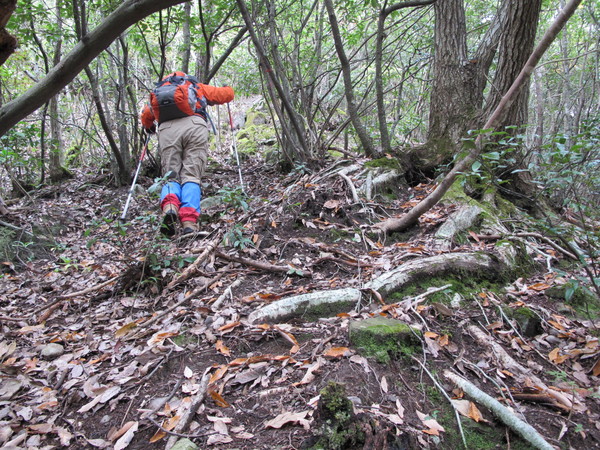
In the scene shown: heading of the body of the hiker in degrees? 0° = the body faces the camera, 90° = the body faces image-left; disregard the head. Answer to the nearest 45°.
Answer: approximately 180°

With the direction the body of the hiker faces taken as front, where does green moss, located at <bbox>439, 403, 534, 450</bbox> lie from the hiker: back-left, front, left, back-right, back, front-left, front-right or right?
back

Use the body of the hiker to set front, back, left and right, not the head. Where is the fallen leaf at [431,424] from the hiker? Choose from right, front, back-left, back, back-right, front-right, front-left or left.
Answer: back

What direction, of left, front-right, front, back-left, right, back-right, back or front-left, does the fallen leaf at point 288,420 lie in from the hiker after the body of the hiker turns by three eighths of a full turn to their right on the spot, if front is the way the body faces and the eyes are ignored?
front-right

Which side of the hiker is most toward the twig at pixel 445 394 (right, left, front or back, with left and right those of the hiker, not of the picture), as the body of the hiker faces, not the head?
back

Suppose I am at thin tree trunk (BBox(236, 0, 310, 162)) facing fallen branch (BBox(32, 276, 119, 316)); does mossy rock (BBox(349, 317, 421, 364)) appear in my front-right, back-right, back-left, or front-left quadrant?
front-left

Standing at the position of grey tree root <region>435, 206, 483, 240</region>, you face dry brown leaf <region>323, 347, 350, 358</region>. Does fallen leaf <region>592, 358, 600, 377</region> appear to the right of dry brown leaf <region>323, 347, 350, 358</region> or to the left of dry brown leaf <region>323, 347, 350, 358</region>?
left

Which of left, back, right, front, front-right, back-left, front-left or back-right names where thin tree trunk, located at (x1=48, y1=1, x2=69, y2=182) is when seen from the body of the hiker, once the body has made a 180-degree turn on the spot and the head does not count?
back-right

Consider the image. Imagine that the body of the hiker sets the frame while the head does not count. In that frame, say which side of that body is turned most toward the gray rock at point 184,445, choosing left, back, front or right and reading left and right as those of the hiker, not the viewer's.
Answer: back

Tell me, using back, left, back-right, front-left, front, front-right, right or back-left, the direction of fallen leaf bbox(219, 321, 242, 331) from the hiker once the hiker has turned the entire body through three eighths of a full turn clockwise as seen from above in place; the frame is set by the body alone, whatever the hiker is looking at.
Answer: front-right

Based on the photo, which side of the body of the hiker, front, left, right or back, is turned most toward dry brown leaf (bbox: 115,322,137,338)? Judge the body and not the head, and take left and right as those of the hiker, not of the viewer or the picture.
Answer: back

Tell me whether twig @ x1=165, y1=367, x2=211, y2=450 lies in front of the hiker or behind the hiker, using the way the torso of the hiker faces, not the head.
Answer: behind

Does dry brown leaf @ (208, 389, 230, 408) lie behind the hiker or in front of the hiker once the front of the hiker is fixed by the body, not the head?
behind

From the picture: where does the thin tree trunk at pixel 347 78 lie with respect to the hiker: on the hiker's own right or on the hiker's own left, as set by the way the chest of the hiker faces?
on the hiker's own right

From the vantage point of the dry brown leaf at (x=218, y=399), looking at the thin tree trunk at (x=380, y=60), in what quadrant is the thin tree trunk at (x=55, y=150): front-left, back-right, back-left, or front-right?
front-left
